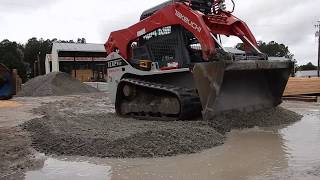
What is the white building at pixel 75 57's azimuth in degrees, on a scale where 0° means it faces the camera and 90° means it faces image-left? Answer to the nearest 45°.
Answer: approximately 0°

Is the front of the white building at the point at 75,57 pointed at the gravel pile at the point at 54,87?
yes

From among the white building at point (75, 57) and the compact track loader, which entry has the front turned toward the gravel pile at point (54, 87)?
the white building

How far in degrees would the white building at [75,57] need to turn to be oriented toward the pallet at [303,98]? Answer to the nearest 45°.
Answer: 0° — it already faces it

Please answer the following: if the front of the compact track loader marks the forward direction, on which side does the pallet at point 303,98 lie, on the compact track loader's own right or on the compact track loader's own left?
on the compact track loader's own left

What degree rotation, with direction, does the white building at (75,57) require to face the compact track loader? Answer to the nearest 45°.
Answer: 0° — it already faces it
